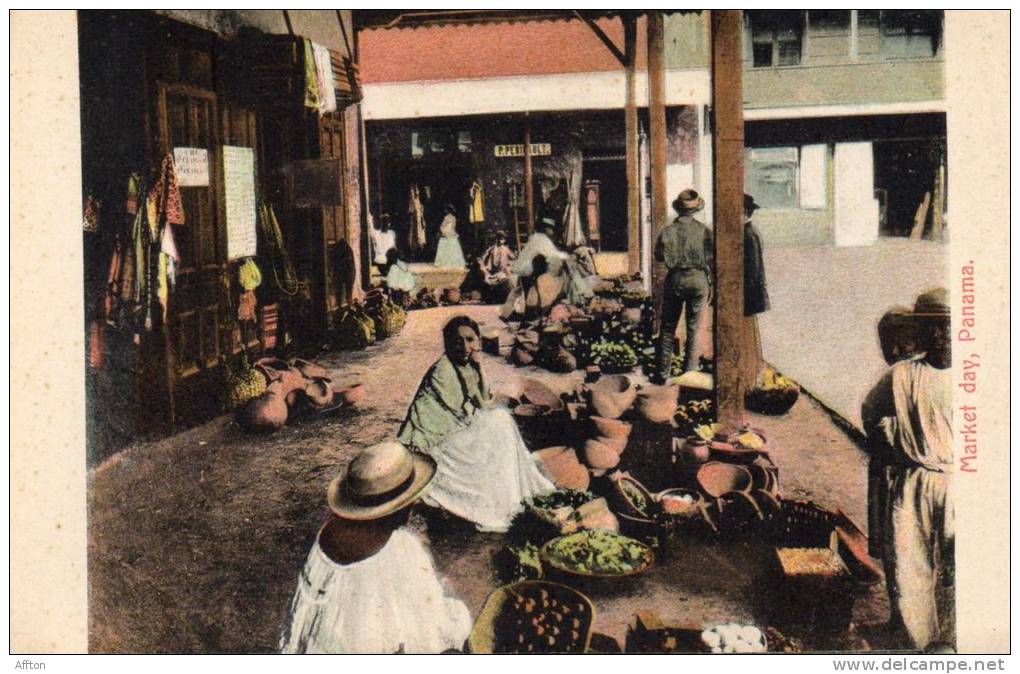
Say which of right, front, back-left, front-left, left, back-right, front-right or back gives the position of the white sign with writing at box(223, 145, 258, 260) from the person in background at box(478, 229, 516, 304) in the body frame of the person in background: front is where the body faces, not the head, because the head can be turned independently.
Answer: right

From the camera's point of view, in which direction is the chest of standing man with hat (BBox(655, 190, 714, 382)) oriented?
away from the camera

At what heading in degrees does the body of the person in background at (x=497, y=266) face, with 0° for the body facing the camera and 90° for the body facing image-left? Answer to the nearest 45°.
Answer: approximately 0°

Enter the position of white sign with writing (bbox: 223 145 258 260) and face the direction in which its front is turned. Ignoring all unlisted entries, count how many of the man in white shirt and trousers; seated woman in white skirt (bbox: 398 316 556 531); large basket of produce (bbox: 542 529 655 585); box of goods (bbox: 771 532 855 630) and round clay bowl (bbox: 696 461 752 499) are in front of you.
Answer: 5

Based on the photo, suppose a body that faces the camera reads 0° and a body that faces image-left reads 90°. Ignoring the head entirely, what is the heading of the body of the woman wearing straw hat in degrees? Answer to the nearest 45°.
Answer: approximately 225°

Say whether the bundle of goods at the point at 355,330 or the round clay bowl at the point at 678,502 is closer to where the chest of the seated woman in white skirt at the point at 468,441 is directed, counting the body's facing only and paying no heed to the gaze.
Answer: the round clay bowl

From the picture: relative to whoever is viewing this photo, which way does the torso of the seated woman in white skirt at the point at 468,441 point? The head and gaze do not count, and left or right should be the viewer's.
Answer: facing the viewer and to the right of the viewer
